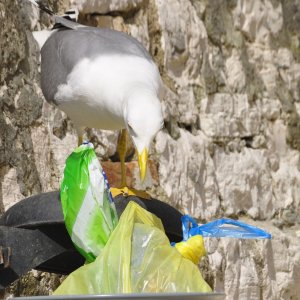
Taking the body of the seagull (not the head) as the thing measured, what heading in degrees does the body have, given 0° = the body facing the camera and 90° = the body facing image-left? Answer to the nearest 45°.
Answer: approximately 315°

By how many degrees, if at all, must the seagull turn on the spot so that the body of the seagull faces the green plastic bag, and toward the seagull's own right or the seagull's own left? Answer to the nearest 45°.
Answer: approximately 45° to the seagull's own right

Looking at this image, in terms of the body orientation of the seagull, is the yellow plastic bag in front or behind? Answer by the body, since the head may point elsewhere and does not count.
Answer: in front

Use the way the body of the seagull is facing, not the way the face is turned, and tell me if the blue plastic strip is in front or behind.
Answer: in front
